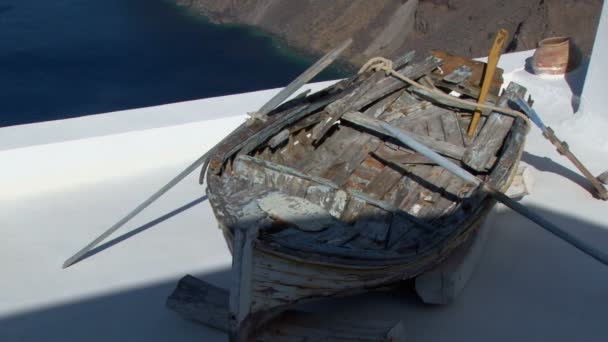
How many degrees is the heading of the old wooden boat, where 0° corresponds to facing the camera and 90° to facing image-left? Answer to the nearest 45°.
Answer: approximately 45°

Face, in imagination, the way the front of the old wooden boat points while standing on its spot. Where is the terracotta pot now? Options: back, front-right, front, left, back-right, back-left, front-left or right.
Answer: back
